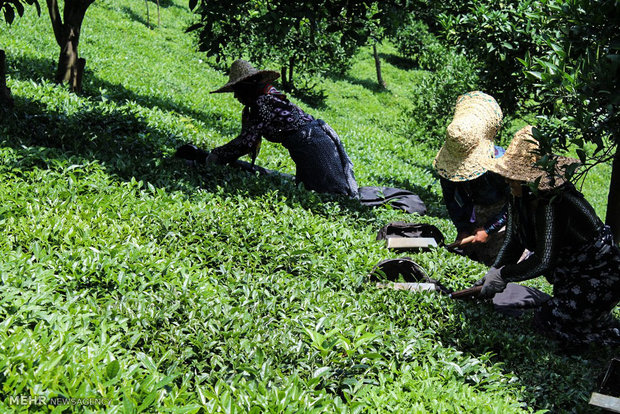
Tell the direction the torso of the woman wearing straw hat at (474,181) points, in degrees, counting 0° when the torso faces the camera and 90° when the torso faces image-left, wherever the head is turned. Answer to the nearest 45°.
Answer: approximately 45°

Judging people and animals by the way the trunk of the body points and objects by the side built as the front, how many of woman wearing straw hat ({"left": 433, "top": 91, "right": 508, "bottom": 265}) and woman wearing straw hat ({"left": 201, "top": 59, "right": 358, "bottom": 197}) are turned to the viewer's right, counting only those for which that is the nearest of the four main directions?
0

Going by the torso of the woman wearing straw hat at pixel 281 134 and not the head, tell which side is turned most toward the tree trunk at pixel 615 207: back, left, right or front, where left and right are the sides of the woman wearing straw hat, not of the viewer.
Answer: back

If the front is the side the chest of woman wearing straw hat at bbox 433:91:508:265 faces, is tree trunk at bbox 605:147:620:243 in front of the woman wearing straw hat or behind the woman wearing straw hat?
behind

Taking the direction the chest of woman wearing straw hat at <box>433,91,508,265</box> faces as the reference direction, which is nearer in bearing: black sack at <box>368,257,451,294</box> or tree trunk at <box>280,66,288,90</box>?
the black sack

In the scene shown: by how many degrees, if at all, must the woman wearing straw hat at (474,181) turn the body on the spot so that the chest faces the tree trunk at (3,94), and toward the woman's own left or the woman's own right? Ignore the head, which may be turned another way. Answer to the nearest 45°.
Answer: approximately 45° to the woman's own right

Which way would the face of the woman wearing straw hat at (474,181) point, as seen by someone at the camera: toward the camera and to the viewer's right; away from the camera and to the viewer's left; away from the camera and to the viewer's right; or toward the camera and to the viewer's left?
toward the camera and to the viewer's left

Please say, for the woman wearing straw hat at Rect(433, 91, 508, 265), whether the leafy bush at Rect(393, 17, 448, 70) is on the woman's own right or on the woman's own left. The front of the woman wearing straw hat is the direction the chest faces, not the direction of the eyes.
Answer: on the woman's own right

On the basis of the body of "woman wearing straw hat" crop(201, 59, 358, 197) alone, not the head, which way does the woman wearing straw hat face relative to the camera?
to the viewer's left

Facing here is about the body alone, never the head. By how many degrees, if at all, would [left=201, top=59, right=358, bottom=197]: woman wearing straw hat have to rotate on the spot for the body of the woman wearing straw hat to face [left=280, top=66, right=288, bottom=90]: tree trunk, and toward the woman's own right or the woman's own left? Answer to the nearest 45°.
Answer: approximately 90° to the woman's own right

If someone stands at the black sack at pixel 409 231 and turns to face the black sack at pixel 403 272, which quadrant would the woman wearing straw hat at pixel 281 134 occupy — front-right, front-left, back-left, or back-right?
back-right
